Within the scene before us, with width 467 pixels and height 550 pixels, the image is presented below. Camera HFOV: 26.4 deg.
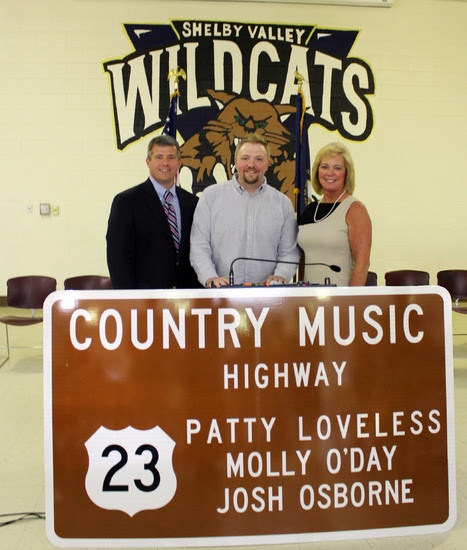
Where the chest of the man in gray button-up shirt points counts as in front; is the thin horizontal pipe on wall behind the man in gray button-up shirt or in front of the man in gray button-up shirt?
behind

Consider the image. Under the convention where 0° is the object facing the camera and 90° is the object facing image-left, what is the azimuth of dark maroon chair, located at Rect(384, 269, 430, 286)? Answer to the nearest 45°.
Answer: approximately 0°

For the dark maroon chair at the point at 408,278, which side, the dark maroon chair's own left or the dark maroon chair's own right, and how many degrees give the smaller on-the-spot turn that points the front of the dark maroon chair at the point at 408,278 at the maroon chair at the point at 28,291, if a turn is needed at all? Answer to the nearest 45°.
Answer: approximately 90° to the dark maroon chair's own right

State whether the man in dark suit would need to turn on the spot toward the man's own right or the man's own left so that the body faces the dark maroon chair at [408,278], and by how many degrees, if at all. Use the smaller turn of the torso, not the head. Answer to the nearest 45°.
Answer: approximately 90° to the man's own left

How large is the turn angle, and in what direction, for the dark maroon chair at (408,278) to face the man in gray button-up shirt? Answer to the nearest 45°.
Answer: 0° — it already faces them

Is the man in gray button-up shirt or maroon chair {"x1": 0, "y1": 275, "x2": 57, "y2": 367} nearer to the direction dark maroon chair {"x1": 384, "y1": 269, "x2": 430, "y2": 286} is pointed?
the man in gray button-up shirt

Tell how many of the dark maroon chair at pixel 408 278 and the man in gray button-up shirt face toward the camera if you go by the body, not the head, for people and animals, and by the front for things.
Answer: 2

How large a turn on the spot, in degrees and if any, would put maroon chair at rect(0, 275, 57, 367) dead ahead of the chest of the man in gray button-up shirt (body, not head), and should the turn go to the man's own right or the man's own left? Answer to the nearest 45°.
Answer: approximately 135° to the man's own right
